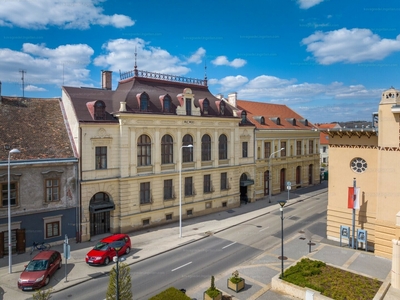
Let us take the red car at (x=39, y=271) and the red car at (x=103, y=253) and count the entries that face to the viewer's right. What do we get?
0

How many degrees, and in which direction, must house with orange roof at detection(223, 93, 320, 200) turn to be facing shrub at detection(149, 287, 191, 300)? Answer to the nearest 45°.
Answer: approximately 45° to its right

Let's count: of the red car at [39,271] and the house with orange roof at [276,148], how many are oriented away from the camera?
0

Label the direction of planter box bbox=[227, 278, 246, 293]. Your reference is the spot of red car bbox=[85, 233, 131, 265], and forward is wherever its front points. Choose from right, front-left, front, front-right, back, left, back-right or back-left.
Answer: left

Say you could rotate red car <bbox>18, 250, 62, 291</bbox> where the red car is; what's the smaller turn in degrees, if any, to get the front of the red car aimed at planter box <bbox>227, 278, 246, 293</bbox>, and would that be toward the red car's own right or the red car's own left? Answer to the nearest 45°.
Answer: approximately 90° to the red car's own left

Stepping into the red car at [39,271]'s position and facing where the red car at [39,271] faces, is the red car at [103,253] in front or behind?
behind

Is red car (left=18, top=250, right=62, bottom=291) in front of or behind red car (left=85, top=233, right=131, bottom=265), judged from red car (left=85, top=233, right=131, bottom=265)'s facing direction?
in front

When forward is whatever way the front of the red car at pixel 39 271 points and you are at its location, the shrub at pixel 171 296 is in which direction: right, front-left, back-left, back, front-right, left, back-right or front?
left

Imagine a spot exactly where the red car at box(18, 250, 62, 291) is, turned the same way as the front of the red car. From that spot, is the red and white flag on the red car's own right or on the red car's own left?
on the red car's own left
